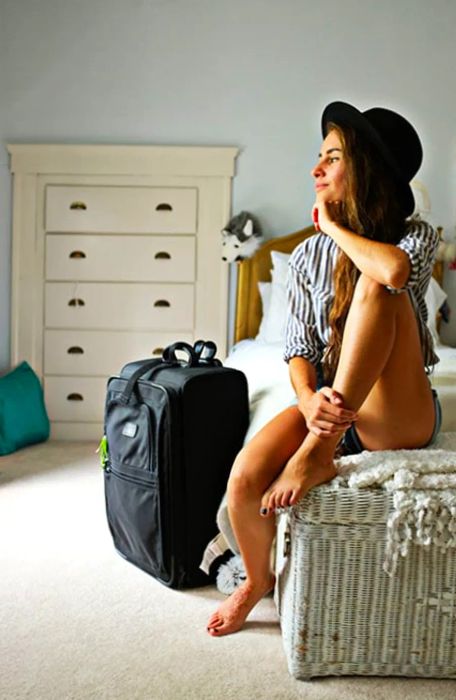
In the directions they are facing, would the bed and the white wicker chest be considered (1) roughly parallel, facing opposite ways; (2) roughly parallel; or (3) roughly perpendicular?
roughly parallel

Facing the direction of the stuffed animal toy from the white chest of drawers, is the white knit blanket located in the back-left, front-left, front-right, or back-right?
front-right

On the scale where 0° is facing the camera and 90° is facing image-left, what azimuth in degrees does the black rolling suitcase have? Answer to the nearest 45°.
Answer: approximately 45°

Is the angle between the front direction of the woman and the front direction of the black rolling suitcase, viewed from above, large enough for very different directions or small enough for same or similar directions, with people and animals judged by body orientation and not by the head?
same or similar directions

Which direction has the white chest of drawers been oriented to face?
toward the camera

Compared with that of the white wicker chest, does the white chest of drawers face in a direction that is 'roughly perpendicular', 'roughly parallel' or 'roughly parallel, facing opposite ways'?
roughly parallel

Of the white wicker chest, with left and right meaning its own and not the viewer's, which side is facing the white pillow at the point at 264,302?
back

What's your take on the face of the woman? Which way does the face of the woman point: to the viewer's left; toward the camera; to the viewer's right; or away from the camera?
to the viewer's left

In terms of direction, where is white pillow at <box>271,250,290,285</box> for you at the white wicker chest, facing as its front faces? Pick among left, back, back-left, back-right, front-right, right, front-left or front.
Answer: back

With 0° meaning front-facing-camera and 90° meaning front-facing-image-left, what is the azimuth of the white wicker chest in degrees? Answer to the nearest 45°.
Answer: approximately 0°
